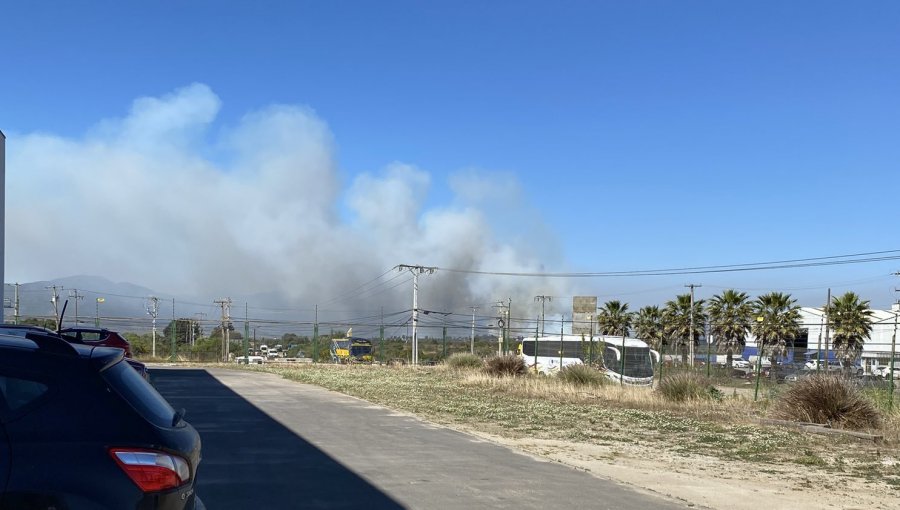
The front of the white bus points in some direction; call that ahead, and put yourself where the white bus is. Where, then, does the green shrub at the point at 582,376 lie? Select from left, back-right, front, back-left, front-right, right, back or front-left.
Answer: front-right

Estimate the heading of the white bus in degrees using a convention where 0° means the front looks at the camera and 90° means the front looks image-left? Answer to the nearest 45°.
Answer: approximately 315°

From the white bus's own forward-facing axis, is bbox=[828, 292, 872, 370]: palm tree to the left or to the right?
on its left
